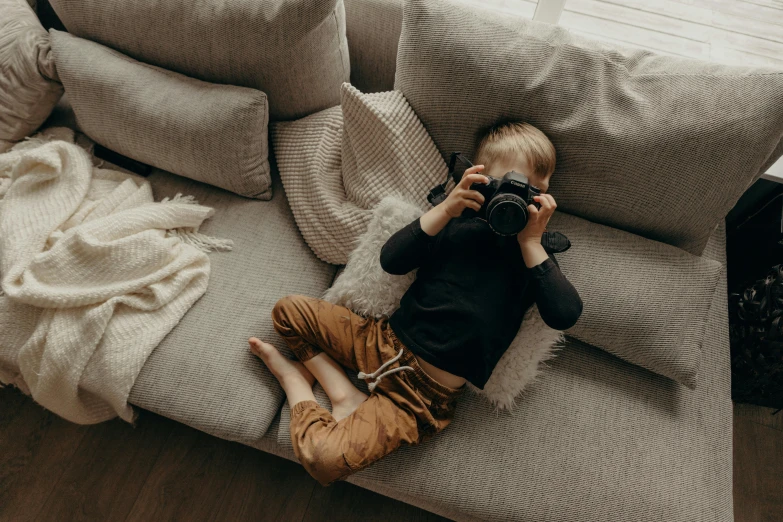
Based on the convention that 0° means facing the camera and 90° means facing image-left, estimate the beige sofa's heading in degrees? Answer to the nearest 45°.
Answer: approximately 45°
